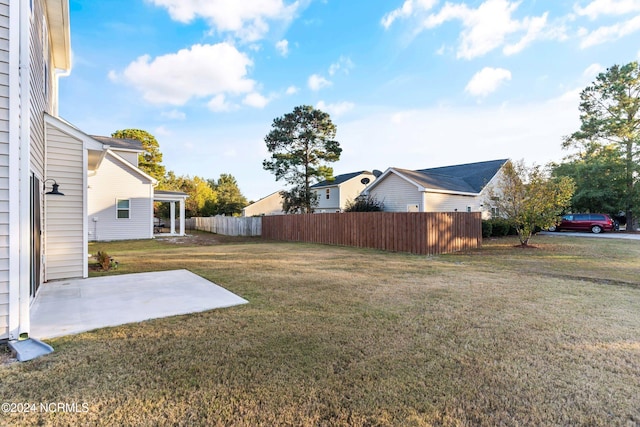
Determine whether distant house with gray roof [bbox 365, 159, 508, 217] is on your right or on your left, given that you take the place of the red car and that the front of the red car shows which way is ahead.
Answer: on your left
